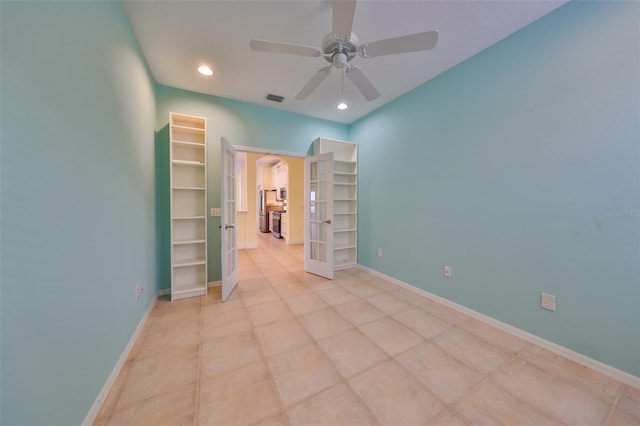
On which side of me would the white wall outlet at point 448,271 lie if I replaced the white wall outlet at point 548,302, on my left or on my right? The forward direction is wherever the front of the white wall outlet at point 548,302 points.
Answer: on my right

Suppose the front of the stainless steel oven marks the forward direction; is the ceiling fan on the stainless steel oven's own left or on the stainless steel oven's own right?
on the stainless steel oven's own left

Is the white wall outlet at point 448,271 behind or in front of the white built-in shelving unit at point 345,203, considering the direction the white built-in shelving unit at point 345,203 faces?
in front

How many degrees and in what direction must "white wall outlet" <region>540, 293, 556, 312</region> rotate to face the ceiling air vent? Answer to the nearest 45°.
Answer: approximately 45° to its right

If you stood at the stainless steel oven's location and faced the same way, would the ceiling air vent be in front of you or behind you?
in front

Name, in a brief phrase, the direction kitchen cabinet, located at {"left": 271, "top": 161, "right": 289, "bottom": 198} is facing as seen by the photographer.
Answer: facing the viewer and to the left of the viewer

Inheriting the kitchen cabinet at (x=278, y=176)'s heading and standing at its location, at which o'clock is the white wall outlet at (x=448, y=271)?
The white wall outlet is roughly at 10 o'clock from the kitchen cabinet.

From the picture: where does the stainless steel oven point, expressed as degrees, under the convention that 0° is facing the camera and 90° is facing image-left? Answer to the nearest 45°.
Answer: approximately 45°

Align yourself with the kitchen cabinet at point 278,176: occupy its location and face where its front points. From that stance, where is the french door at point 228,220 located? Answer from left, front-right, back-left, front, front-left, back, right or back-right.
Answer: front-left

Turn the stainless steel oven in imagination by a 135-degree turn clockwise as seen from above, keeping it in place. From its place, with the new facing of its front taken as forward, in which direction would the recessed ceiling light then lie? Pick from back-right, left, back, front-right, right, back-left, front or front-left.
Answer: back

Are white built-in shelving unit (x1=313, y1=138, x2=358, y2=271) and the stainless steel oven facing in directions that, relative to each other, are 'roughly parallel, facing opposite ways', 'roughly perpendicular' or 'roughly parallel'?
roughly perpendicular
